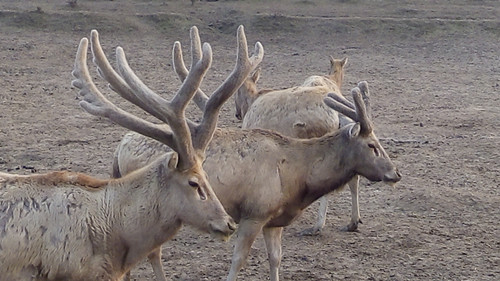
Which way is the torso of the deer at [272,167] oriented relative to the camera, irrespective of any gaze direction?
to the viewer's right

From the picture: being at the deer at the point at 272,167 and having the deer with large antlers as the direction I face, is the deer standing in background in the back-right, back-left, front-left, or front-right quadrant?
back-right

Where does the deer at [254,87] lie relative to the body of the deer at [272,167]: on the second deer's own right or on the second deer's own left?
on the second deer's own left

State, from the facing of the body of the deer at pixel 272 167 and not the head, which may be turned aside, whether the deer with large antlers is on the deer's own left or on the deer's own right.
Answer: on the deer's own right

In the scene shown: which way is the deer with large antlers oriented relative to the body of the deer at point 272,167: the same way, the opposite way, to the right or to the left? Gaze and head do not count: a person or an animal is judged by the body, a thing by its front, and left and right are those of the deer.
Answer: the same way

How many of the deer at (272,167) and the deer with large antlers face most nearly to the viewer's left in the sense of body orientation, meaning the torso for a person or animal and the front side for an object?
0

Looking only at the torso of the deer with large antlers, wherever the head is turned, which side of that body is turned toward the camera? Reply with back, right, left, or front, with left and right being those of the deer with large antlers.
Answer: right

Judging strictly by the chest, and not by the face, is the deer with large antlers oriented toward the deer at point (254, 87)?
no

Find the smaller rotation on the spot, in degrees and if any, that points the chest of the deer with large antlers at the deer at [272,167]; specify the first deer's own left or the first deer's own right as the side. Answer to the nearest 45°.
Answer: approximately 45° to the first deer's own left
